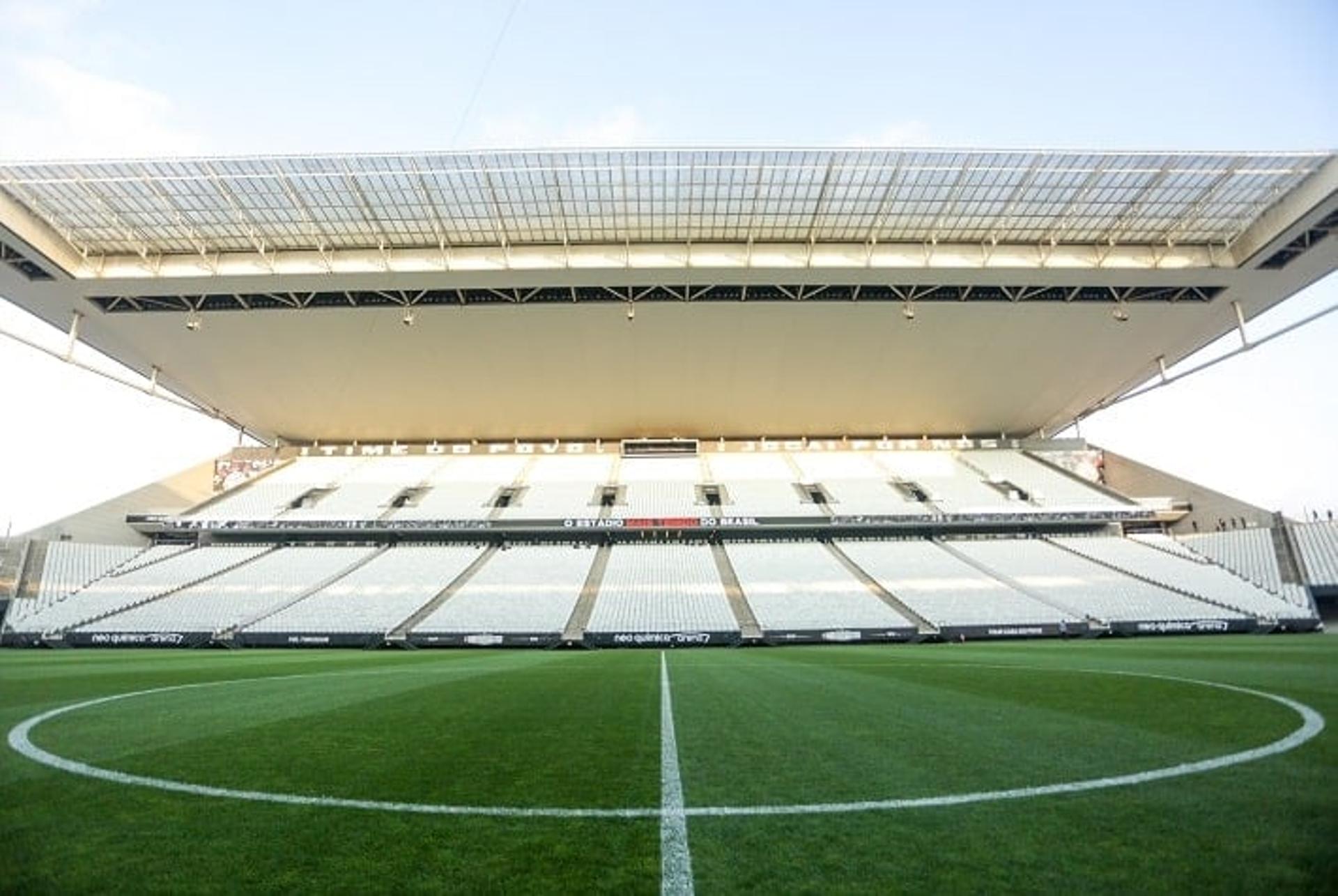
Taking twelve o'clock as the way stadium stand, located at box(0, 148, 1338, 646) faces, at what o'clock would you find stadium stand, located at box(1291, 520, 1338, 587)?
stadium stand, located at box(1291, 520, 1338, 587) is roughly at 9 o'clock from stadium stand, located at box(0, 148, 1338, 646).

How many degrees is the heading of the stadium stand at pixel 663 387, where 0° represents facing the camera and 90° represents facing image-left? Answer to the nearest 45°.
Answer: approximately 0°
